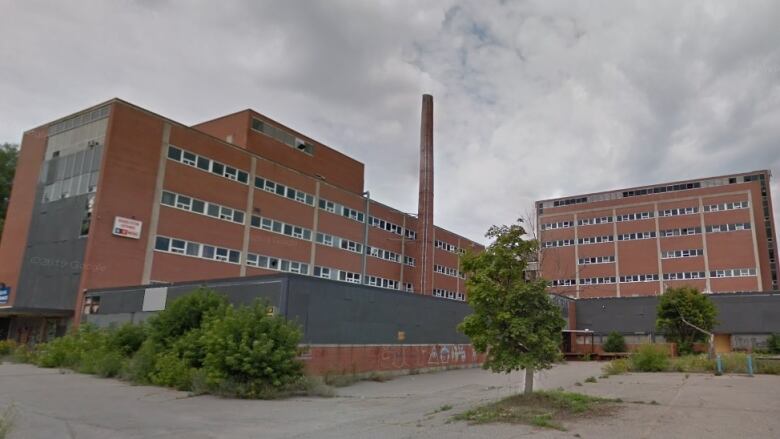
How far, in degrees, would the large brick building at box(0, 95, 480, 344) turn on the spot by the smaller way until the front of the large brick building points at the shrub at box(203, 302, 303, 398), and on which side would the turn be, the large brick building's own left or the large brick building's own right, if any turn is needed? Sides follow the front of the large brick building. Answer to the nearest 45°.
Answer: approximately 45° to the large brick building's own left

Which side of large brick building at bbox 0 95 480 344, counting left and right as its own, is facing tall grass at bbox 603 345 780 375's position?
left

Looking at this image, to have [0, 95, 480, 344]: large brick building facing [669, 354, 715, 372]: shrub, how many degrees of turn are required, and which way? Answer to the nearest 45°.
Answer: approximately 90° to its left

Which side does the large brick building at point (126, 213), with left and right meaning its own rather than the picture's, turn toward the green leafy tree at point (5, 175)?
right

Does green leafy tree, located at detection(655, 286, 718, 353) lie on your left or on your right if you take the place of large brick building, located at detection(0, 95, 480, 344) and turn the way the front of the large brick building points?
on your left

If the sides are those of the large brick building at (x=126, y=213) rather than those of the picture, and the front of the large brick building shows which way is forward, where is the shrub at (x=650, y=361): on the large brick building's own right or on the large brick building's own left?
on the large brick building's own left

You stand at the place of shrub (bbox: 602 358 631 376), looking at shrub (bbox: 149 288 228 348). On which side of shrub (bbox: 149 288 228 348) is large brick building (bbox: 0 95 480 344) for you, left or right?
right
